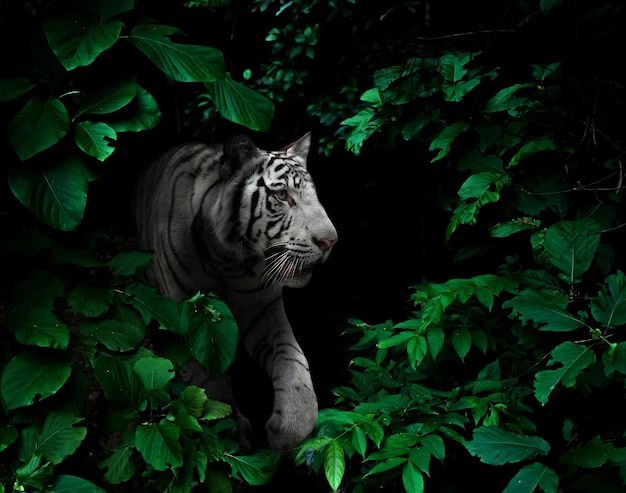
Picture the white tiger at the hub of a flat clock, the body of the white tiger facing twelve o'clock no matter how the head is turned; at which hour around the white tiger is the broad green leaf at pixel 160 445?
The broad green leaf is roughly at 2 o'clock from the white tiger.

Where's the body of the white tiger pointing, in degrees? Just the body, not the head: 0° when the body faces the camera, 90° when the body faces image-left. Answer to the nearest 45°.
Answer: approximately 315°

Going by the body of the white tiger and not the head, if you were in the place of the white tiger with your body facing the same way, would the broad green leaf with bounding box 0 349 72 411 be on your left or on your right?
on your right

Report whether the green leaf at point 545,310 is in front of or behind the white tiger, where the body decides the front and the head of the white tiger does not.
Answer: in front

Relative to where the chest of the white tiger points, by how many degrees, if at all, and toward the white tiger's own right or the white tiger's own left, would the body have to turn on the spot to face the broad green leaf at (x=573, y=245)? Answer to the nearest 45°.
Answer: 0° — it already faces it

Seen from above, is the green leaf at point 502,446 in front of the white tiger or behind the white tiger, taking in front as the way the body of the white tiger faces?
in front

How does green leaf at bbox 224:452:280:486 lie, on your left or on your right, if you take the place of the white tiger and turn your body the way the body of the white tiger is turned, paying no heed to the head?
on your right

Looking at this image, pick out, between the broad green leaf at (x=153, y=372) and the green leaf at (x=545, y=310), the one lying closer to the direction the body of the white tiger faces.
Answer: the green leaf
